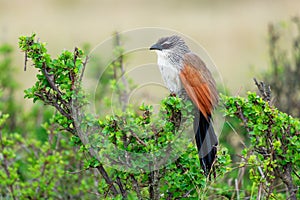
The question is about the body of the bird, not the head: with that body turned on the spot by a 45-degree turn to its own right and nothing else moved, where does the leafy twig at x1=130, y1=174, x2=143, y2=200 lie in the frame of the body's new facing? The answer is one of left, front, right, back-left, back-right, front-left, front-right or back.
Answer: left

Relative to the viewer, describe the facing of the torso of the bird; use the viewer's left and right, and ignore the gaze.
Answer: facing to the left of the viewer
